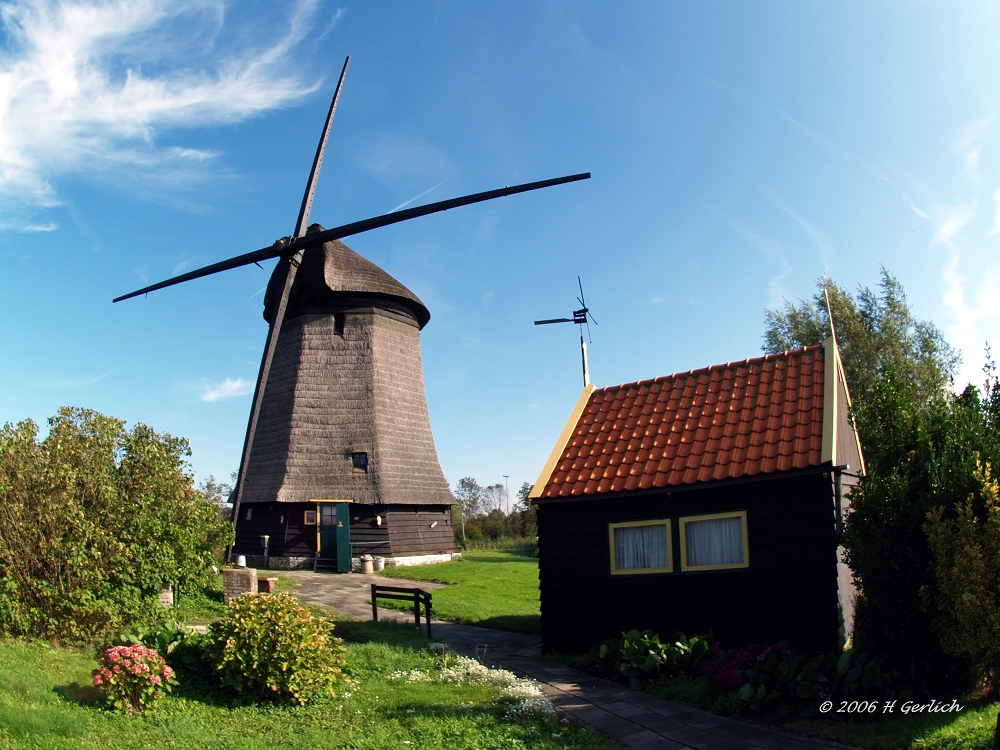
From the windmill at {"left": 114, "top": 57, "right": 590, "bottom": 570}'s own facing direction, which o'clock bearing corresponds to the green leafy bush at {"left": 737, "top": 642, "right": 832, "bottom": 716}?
The green leafy bush is roughly at 10 o'clock from the windmill.

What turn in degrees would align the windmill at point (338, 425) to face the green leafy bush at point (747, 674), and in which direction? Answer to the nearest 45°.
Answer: approximately 45° to its left

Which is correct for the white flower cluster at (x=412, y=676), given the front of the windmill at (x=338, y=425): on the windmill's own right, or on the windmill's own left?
on the windmill's own left

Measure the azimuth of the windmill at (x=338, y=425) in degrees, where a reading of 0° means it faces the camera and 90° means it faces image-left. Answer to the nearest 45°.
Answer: approximately 45°

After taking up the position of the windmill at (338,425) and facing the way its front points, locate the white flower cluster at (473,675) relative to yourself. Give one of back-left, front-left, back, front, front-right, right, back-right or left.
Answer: front-left

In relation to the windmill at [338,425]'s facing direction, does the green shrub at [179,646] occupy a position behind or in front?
in front

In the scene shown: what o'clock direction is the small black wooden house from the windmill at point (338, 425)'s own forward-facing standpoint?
The small black wooden house is roughly at 10 o'clock from the windmill.

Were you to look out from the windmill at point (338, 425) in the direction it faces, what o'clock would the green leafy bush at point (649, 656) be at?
The green leafy bush is roughly at 10 o'clock from the windmill.

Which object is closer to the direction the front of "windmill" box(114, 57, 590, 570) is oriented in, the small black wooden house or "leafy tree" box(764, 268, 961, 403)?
the small black wooden house
